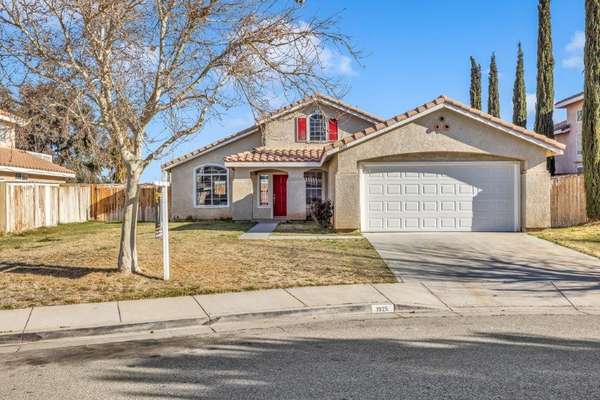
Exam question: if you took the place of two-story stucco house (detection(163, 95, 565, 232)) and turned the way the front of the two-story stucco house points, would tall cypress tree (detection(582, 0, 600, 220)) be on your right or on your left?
on your left

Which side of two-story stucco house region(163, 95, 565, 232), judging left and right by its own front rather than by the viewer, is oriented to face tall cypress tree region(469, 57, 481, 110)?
back

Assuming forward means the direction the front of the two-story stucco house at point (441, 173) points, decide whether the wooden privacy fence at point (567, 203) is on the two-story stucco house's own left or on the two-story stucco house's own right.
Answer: on the two-story stucco house's own left

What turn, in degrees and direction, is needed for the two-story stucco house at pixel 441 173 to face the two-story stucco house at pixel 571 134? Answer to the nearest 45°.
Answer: approximately 135° to its left

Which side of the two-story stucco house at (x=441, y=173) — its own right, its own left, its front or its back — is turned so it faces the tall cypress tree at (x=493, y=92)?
back

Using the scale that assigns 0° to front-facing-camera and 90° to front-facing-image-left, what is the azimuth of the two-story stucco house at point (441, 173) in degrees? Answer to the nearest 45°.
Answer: approximately 0°

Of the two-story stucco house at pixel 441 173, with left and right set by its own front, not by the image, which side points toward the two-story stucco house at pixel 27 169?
right
